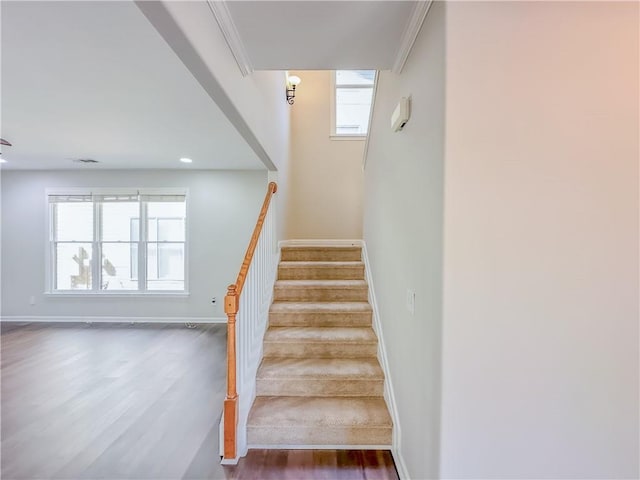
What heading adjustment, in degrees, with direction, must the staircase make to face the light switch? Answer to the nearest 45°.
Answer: approximately 45° to its left

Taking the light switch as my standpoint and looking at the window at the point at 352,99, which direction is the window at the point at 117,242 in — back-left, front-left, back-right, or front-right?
front-left

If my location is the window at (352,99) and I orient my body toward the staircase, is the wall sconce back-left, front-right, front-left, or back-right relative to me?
front-right

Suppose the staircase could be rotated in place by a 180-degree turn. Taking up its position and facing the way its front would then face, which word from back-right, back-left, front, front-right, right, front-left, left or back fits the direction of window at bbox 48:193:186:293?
front-left

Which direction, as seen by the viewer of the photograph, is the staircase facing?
facing the viewer
